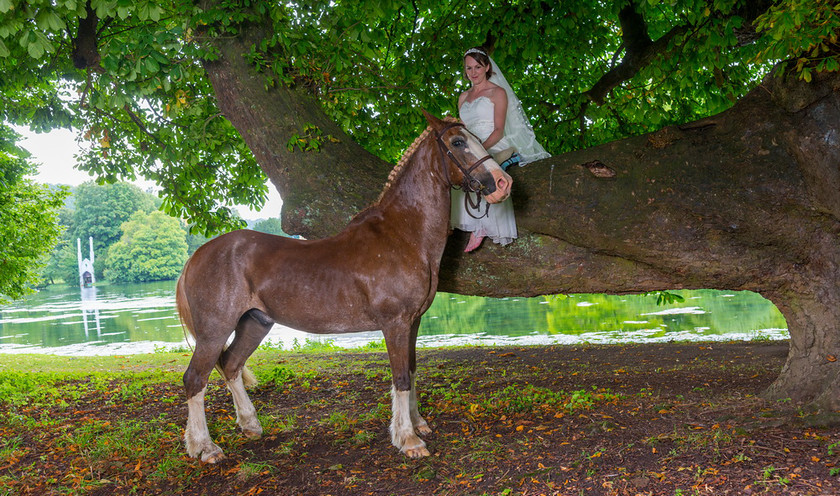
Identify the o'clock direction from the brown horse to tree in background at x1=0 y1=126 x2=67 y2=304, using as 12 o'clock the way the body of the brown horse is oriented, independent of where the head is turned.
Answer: The tree in background is roughly at 8 o'clock from the brown horse.

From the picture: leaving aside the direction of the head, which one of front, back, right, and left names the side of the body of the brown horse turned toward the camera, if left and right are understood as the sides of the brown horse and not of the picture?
right

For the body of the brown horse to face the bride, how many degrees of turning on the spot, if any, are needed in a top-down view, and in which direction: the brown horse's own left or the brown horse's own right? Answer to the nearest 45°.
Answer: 0° — it already faces them

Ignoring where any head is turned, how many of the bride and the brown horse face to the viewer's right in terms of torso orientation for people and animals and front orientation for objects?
1
